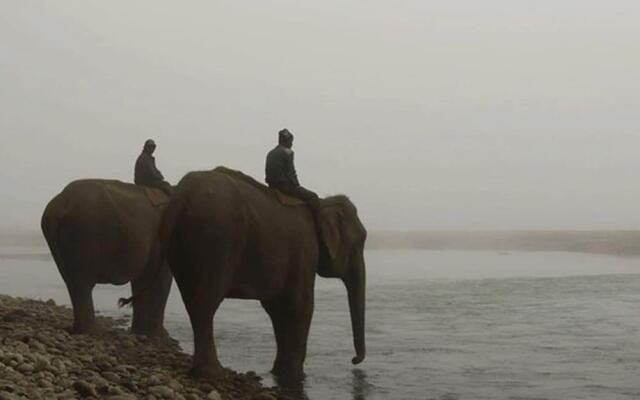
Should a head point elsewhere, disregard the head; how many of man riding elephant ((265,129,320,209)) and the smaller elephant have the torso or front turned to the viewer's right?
2

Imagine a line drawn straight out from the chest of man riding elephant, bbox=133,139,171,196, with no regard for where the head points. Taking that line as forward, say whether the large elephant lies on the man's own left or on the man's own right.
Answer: on the man's own right

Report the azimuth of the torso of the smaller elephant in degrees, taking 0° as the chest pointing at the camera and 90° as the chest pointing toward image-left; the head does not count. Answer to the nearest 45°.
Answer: approximately 270°

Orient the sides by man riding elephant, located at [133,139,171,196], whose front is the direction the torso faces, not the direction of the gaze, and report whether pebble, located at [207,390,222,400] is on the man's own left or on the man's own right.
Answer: on the man's own right

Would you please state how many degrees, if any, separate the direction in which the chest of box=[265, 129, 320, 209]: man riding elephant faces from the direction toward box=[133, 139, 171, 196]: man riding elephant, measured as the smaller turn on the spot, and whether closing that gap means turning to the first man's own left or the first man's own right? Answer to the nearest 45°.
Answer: approximately 135° to the first man's own left

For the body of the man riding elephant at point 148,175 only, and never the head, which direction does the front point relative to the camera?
to the viewer's right

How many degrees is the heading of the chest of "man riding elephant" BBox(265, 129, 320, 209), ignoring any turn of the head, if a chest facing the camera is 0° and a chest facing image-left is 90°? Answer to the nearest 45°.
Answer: approximately 270°

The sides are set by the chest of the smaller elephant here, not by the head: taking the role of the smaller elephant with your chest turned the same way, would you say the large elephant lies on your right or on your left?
on your right
